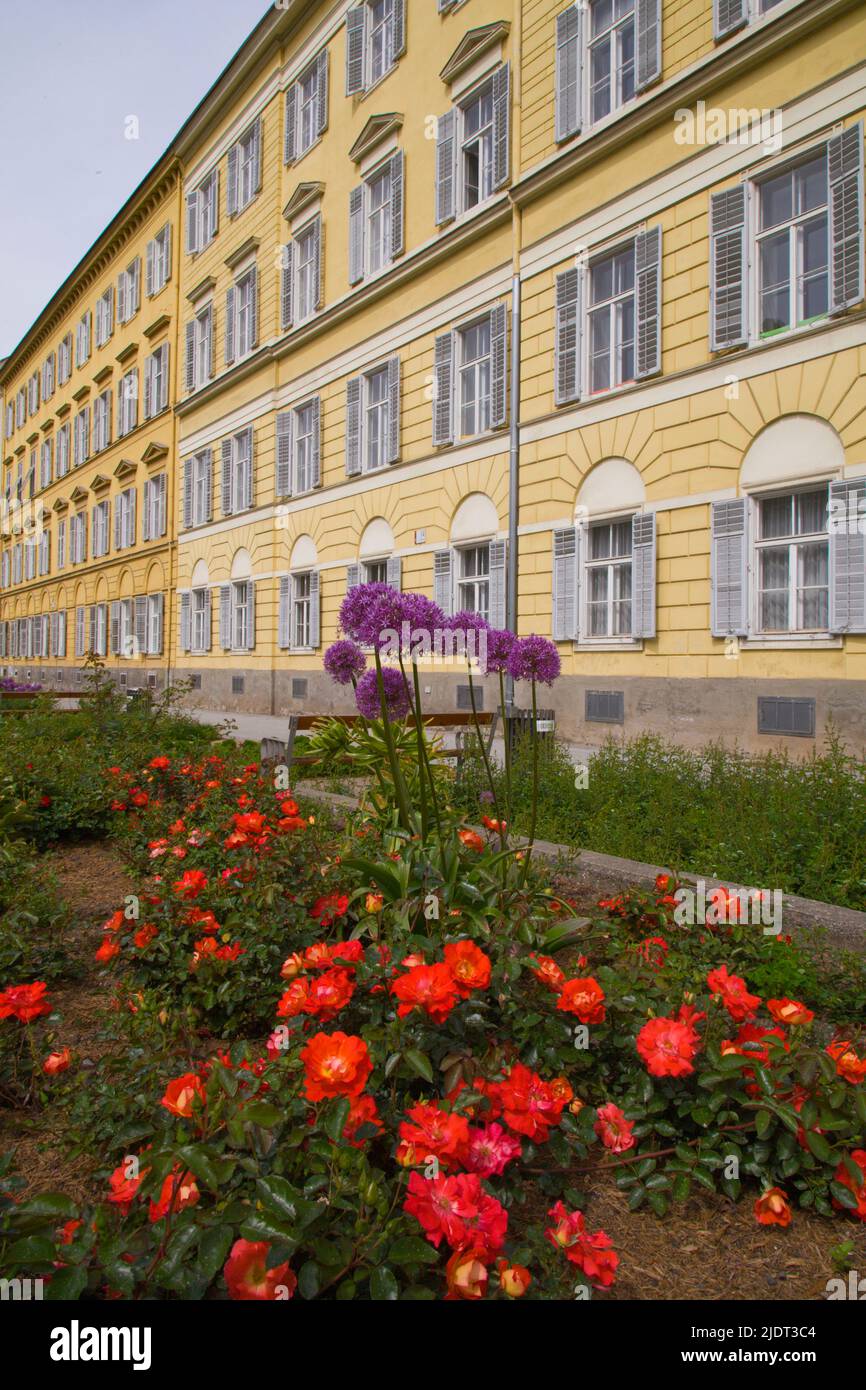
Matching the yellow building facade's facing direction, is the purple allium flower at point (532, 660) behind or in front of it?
in front

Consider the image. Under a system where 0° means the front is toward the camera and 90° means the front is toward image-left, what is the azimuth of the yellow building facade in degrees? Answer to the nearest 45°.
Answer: approximately 45°

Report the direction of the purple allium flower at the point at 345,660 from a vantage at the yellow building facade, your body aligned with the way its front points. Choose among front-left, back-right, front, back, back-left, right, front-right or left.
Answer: front-left

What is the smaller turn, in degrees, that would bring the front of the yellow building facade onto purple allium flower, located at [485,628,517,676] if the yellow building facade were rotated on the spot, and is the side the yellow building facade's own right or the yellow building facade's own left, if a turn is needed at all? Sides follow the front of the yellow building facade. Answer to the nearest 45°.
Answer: approximately 45° to the yellow building facade's own left
